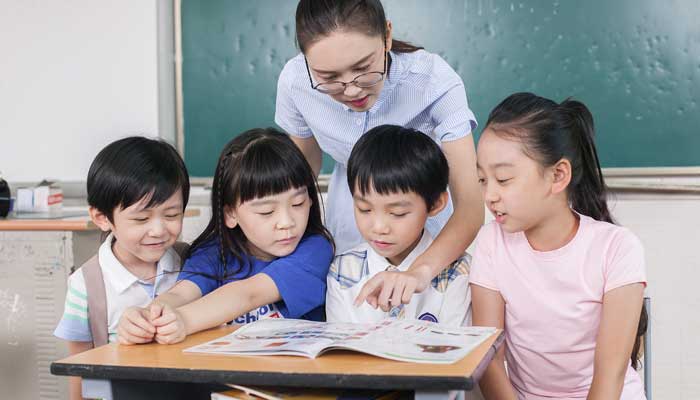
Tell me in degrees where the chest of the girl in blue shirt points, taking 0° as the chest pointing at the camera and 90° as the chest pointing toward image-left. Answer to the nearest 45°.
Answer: approximately 0°

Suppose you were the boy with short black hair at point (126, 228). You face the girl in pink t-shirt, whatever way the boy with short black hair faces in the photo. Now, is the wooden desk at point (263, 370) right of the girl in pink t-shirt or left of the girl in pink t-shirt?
right

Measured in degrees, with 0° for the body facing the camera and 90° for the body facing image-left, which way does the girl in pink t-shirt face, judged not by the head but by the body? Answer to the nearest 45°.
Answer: approximately 45°

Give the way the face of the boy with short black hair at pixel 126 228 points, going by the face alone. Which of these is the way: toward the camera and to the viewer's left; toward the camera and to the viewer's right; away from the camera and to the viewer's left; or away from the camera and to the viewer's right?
toward the camera and to the viewer's right
